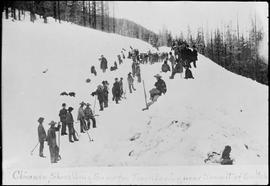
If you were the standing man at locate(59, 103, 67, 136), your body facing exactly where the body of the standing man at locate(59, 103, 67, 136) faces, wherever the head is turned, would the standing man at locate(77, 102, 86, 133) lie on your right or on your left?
on your left

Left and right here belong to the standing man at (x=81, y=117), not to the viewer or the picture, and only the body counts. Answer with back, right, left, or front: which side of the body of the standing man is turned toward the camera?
right

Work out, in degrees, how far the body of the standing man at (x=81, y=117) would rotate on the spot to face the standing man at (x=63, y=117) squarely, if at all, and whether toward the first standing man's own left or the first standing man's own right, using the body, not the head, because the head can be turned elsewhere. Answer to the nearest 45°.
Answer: approximately 135° to the first standing man's own right

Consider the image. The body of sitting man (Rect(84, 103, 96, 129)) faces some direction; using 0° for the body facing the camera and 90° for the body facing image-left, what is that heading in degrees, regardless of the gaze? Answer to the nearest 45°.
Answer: approximately 315°

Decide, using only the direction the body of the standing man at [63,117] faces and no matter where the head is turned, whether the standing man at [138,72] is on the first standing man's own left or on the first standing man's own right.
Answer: on the first standing man's own left
